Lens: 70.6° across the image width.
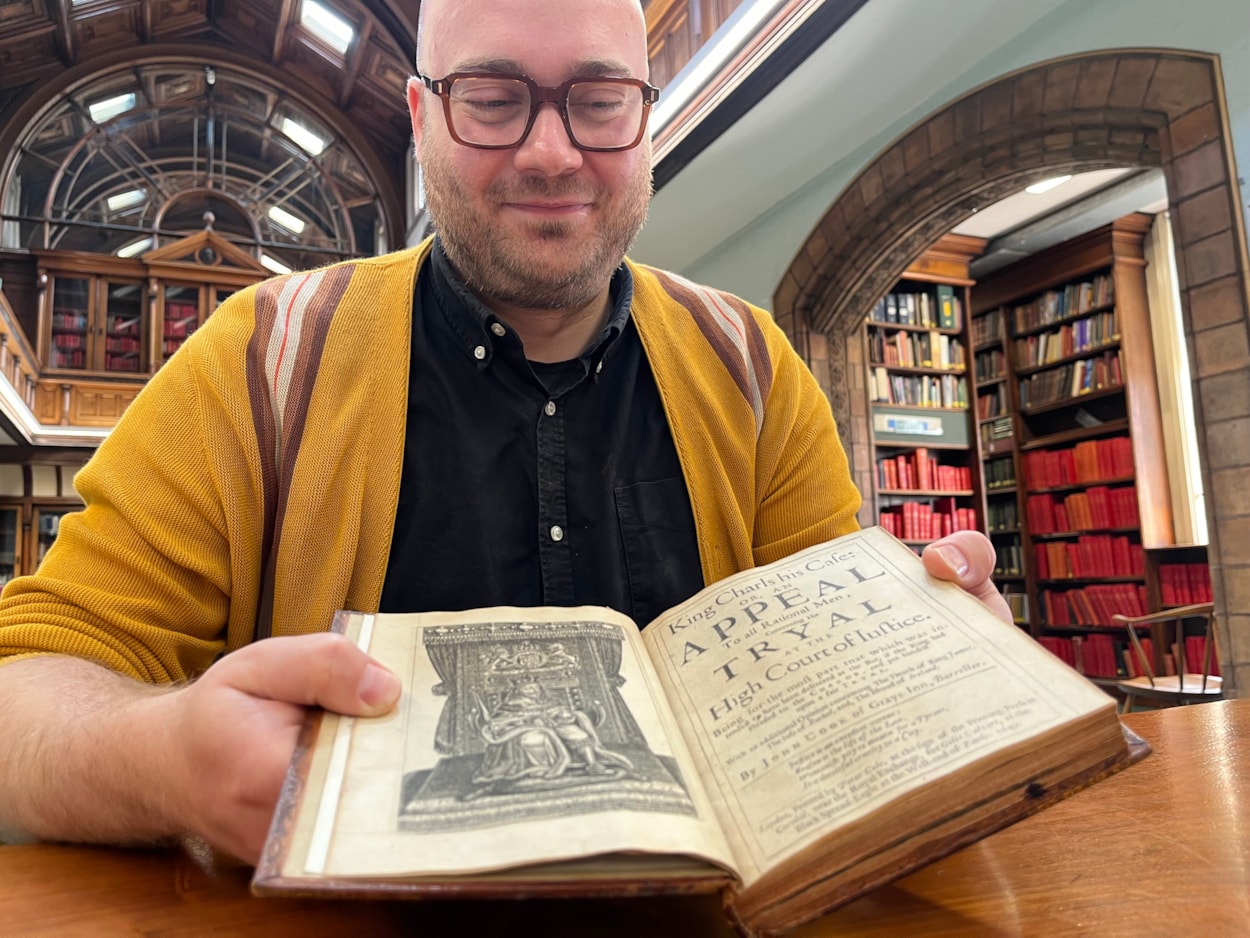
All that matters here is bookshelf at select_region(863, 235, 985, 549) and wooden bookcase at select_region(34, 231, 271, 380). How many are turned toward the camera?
2

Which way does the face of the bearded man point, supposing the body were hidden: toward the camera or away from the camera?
toward the camera

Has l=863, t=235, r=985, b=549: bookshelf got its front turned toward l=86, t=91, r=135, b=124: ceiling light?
no

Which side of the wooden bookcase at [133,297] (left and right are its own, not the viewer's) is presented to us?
front

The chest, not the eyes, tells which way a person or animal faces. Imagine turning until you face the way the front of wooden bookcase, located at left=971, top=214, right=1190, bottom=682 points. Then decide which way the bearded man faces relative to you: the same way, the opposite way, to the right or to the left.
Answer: to the left

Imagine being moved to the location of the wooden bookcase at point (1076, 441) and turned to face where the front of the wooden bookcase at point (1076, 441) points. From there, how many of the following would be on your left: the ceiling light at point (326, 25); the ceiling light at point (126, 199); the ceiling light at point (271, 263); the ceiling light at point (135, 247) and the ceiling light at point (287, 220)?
0

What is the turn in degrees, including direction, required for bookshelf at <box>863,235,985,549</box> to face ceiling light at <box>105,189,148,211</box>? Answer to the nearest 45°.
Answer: approximately 90° to its right

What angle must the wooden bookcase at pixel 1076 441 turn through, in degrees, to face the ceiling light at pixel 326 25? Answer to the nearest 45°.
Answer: approximately 45° to its right

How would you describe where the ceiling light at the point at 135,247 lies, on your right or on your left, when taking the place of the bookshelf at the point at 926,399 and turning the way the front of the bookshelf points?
on your right

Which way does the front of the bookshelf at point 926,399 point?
toward the camera

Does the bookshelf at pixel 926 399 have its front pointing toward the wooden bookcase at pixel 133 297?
no

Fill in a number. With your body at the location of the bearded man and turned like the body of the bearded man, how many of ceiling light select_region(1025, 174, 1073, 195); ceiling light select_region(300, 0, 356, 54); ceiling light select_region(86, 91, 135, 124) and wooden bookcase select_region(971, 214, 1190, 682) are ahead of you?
0

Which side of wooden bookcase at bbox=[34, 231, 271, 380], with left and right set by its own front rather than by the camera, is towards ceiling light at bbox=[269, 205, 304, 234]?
left

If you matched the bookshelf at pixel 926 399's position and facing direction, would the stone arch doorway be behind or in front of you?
in front

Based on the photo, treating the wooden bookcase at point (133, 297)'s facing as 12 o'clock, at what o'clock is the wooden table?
The wooden table is roughly at 12 o'clock from the wooden bookcase.

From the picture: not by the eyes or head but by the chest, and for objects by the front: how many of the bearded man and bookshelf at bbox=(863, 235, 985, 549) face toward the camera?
2

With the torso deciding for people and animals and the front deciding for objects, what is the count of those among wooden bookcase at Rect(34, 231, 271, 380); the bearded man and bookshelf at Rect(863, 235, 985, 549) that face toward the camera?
3

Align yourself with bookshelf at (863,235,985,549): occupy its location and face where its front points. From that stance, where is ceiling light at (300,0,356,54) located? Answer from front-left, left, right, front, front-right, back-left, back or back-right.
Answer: right

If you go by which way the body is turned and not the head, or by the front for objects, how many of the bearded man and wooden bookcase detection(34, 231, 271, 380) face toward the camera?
2
